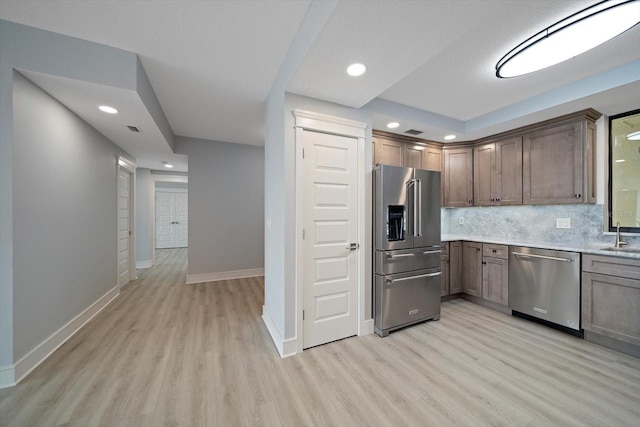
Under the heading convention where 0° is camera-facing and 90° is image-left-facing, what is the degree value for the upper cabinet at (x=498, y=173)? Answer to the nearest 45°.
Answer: approximately 45°

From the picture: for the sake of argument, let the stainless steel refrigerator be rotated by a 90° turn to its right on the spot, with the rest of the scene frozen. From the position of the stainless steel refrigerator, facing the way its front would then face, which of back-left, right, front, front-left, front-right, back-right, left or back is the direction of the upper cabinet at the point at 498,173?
back

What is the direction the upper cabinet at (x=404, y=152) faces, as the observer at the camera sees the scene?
facing the viewer and to the right of the viewer

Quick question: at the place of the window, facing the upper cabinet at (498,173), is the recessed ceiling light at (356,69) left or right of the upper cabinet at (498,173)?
left

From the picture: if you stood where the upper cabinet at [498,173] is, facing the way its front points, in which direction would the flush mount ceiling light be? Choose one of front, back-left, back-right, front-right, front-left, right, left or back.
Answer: front-left

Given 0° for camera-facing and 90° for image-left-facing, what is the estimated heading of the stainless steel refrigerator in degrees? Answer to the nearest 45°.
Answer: approximately 315°

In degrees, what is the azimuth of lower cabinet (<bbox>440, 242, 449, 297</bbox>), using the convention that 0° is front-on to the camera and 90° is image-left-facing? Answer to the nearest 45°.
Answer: approximately 315°

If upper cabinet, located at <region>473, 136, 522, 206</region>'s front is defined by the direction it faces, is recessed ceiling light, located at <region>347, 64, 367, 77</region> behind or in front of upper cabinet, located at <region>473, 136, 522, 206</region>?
in front
